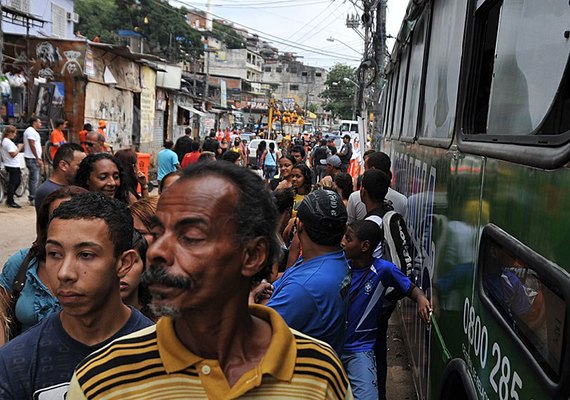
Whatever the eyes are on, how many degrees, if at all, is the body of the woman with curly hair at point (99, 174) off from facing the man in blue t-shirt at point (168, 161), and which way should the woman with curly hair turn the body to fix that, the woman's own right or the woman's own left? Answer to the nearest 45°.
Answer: approximately 135° to the woman's own left

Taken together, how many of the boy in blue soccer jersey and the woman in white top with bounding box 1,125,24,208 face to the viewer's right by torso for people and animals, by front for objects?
1

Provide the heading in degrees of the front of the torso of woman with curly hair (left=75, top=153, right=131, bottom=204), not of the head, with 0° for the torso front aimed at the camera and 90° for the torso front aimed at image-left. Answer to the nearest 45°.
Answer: approximately 315°

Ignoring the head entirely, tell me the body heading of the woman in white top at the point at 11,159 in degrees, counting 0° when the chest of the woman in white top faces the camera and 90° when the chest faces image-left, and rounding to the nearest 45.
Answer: approximately 270°
